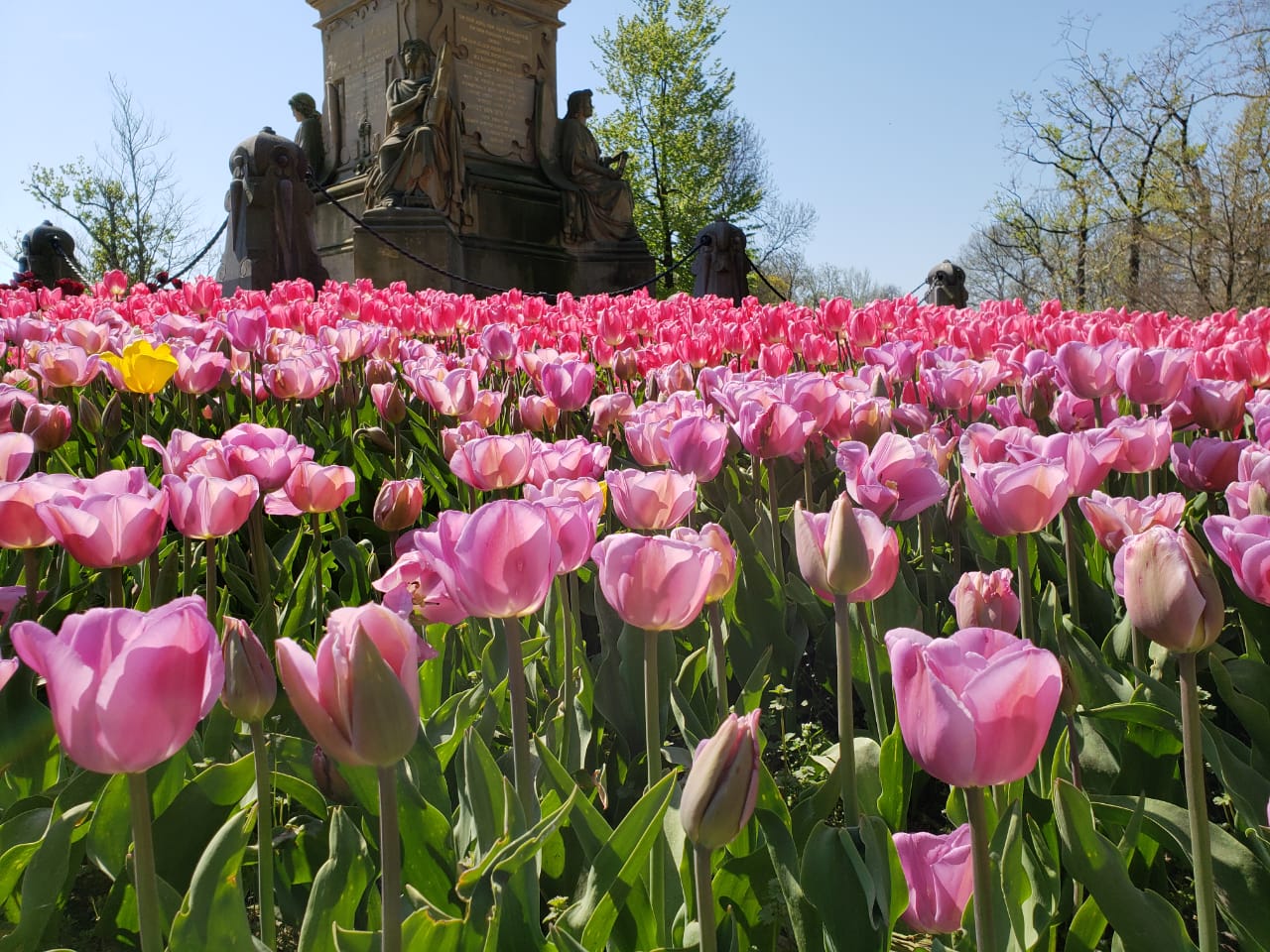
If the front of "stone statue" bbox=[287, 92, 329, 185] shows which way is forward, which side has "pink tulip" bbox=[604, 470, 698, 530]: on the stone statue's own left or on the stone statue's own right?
on the stone statue's own left

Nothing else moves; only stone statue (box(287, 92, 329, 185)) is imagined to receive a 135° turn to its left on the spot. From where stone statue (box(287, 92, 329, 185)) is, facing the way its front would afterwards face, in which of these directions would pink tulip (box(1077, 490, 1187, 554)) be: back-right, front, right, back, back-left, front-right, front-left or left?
front-right

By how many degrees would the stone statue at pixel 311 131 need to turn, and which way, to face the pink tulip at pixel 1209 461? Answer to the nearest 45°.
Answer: approximately 90° to its left

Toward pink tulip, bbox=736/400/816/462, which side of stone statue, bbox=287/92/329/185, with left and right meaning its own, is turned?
left

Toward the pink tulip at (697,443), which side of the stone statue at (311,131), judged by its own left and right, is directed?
left

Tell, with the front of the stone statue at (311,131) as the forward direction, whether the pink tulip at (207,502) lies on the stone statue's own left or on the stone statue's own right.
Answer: on the stone statue's own left

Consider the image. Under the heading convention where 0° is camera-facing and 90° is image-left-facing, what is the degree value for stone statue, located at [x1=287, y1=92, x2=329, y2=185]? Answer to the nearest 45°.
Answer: approximately 90°

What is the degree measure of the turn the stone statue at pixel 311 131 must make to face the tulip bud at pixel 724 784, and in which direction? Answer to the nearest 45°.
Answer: approximately 90° to its left

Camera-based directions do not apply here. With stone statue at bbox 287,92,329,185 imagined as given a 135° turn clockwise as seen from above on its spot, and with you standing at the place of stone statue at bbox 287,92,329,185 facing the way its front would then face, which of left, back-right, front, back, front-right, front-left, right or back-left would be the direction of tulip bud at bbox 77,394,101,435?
back-right

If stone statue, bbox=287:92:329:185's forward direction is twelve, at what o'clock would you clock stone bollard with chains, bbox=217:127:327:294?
stone bollard with chains, bbox=217:127:327:294 is roughly at 9 o'clock from stone statue, bbox=287:92:329:185.
